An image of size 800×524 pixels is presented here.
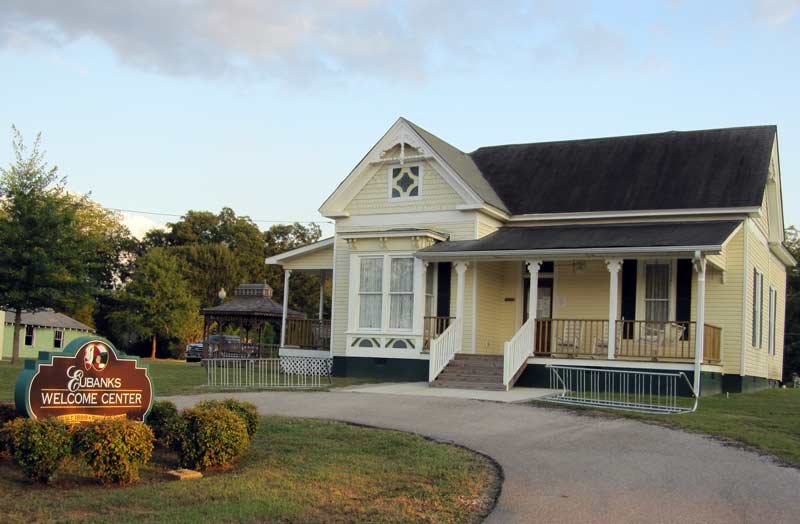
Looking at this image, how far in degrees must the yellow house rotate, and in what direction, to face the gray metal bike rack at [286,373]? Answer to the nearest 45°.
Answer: approximately 45° to its right

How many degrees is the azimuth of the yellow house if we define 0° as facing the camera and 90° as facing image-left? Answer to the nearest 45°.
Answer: approximately 45°

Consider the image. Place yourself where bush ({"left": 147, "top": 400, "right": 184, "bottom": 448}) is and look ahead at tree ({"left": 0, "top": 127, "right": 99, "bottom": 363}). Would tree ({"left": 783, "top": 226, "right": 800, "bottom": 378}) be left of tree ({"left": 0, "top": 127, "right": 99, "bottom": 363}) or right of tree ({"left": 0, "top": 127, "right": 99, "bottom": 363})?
right

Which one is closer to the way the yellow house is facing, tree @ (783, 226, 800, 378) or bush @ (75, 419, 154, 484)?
the bush

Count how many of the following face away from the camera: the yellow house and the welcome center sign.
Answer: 0

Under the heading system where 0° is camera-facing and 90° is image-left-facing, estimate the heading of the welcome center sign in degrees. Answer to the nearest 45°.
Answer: approximately 315°

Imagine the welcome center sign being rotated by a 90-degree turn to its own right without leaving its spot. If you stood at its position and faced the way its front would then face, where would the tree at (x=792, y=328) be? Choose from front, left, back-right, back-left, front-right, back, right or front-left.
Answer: back

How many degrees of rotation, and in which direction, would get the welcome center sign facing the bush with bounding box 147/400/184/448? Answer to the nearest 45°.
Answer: approximately 90° to its left

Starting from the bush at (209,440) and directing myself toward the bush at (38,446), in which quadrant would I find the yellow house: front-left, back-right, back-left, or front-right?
back-right

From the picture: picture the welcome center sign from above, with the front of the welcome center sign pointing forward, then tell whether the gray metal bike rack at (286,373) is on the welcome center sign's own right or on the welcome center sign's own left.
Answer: on the welcome center sign's own left

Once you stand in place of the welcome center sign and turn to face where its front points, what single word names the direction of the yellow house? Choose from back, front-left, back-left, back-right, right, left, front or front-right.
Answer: left
